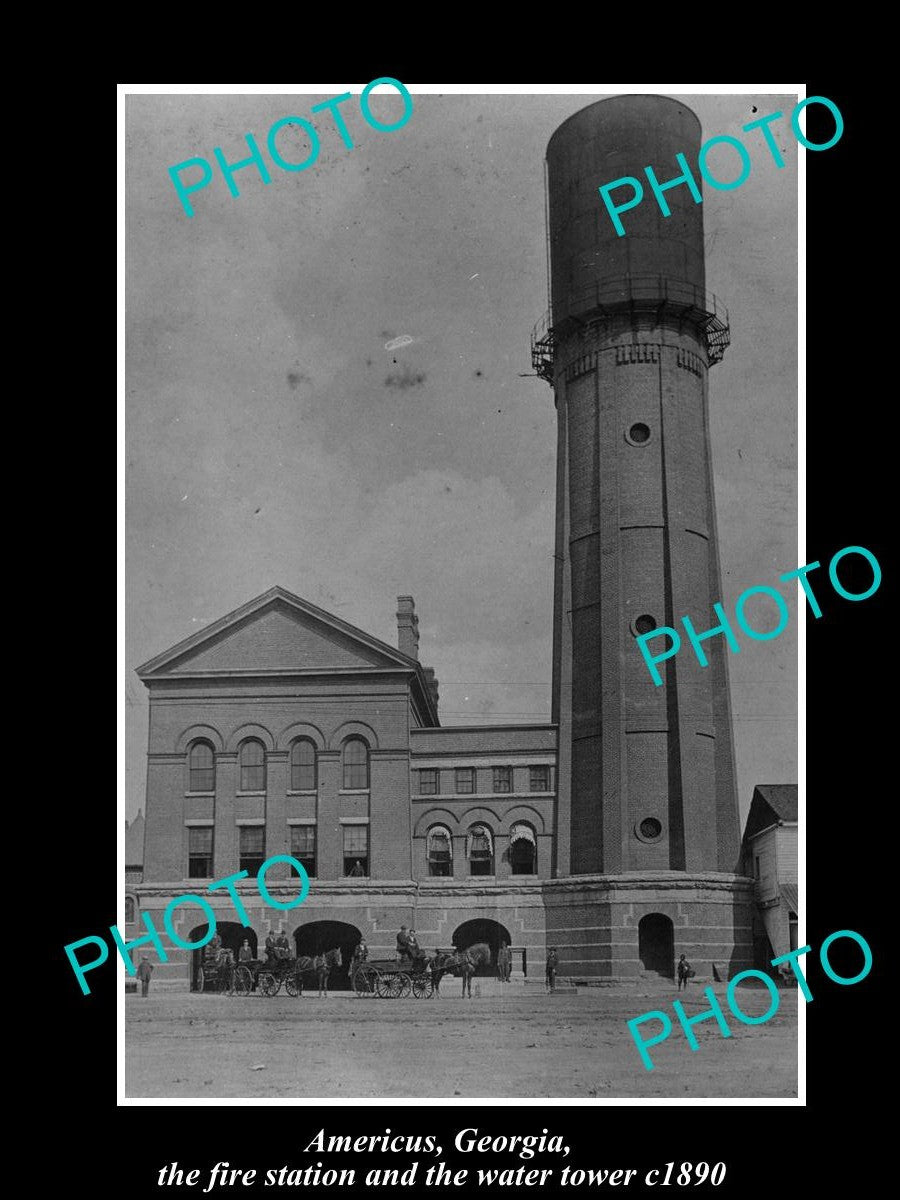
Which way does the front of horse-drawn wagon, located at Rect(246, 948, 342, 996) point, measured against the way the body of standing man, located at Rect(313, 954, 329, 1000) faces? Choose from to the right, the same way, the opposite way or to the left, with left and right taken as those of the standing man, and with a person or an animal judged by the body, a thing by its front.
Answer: to the left

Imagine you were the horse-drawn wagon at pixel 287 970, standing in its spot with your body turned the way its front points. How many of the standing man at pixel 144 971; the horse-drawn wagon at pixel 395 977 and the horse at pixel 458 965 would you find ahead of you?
2

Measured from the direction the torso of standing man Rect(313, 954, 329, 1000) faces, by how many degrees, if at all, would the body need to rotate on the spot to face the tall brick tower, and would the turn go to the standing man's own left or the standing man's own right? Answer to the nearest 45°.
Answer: approximately 135° to the standing man's own left

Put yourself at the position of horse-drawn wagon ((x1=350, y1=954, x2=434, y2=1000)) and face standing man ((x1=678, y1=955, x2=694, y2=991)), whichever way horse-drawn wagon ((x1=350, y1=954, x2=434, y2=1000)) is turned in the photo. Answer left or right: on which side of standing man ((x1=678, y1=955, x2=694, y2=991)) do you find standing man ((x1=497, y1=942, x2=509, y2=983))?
left

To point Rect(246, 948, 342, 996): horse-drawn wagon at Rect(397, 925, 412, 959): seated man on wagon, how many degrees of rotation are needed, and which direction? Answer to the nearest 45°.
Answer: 0° — it already faces them

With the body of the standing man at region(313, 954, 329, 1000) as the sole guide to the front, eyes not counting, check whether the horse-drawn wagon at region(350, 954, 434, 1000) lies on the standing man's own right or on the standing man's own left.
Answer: on the standing man's own left

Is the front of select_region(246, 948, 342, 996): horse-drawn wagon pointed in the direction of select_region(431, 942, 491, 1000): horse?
yes

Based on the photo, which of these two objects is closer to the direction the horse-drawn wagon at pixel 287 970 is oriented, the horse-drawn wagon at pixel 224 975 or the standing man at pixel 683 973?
the standing man

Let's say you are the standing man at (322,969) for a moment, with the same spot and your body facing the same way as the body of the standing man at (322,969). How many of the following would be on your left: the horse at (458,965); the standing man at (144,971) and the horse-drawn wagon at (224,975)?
1

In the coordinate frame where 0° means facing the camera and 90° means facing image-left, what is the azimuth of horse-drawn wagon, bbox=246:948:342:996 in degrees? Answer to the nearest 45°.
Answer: approximately 270°

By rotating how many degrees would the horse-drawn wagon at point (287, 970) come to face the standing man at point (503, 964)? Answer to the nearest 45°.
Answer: approximately 45° to its left

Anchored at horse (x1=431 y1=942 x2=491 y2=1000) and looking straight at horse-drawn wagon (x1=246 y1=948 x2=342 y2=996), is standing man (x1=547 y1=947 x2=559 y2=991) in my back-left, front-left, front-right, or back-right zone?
back-right

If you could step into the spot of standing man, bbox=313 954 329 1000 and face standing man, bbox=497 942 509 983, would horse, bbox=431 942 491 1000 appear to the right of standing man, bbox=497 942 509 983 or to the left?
right
